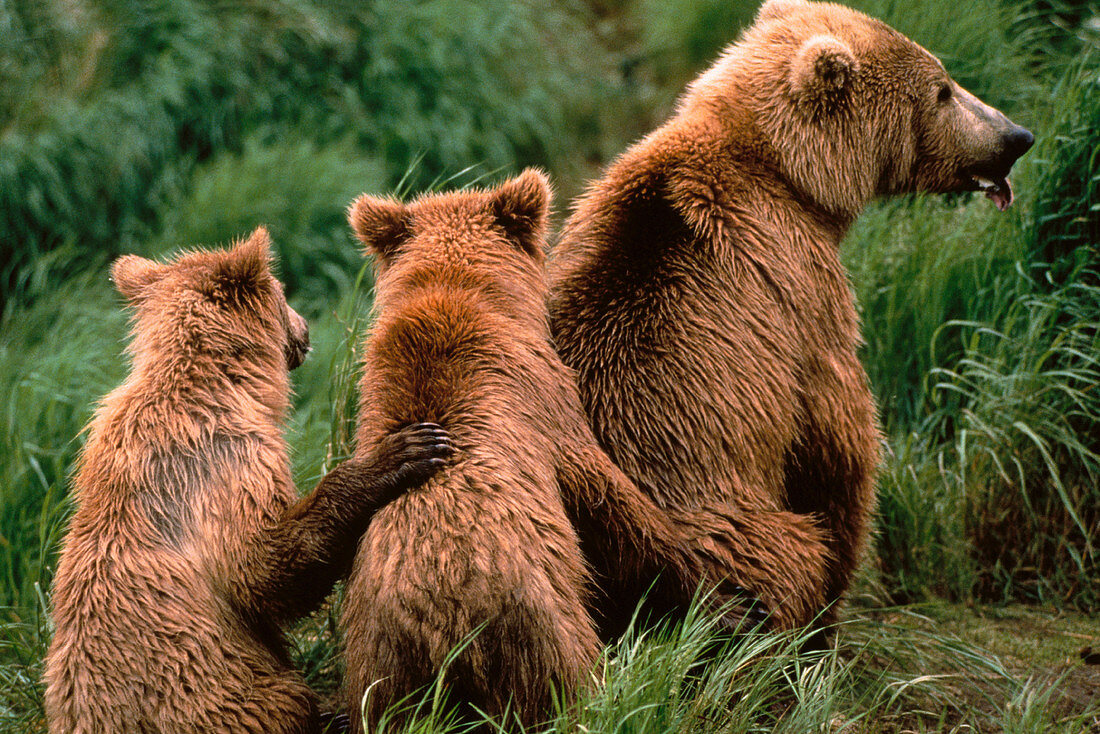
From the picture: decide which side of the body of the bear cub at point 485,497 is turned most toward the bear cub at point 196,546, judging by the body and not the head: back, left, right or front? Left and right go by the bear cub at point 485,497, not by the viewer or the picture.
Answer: left

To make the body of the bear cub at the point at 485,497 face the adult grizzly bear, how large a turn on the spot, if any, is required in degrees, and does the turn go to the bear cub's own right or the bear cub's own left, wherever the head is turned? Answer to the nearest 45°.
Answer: approximately 45° to the bear cub's own right

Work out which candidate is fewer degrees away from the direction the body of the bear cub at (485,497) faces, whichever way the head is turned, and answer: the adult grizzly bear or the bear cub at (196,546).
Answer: the adult grizzly bear

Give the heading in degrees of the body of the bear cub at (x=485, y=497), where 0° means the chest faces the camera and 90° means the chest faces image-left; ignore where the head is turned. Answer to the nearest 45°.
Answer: approximately 180°

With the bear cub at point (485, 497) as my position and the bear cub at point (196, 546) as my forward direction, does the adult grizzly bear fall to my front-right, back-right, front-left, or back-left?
back-right

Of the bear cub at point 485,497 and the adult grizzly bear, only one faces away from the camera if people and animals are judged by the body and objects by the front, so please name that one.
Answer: the bear cub
